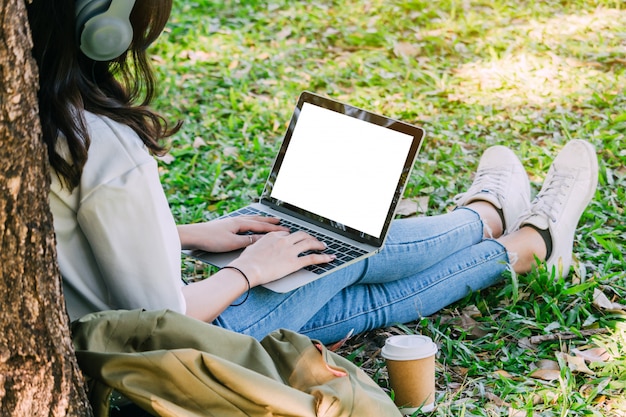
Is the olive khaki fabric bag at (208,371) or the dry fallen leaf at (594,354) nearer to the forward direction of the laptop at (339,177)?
the olive khaki fabric bag

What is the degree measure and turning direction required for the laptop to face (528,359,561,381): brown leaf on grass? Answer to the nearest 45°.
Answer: approximately 135° to its left

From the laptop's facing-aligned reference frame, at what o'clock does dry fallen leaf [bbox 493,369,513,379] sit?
The dry fallen leaf is roughly at 8 o'clock from the laptop.

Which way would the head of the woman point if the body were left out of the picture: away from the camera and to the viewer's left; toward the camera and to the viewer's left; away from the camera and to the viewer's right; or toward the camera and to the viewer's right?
away from the camera and to the viewer's right

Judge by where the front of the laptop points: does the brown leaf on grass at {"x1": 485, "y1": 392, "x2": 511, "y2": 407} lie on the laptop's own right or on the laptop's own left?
on the laptop's own left

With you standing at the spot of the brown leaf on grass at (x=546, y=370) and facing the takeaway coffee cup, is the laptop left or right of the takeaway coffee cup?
right

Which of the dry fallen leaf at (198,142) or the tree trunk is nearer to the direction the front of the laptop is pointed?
the tree trunk

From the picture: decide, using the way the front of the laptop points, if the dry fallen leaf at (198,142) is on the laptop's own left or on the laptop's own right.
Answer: on the laptop's own right

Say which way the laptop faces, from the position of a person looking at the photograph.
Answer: facing the viewer and to the left of the viewer

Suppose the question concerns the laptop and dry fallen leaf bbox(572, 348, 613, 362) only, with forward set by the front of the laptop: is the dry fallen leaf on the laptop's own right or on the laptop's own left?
on the laptop's own left

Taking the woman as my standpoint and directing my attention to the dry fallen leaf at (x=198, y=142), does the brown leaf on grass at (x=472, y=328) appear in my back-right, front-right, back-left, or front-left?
front-right

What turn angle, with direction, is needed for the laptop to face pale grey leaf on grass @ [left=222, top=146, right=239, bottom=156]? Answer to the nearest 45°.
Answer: approximately 135° to its right

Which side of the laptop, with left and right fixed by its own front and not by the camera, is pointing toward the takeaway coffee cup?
left

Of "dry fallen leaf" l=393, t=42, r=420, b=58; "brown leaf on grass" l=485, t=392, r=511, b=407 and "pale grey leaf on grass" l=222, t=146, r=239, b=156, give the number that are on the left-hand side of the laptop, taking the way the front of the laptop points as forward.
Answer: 1

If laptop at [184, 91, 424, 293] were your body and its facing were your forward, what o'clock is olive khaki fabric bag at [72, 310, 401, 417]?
The olive khaki fabric bag is roughly at 11 o'clock from the laptop.

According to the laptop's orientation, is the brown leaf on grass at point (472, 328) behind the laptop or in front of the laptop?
behind
